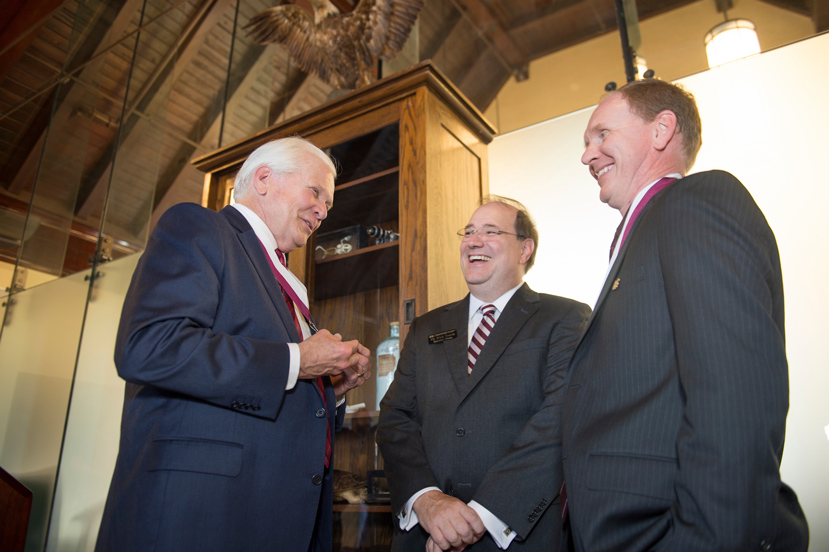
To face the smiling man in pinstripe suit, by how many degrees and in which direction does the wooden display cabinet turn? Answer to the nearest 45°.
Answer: approximately 45° to its left

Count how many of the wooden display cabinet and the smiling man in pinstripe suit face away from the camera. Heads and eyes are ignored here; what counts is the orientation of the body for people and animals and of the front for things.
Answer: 0

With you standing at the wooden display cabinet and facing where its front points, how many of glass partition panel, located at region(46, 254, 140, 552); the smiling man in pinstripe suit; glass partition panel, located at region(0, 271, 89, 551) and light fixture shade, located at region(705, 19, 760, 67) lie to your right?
2

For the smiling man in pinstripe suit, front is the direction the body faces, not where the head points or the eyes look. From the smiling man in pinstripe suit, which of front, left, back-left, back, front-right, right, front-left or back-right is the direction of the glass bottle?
front-right

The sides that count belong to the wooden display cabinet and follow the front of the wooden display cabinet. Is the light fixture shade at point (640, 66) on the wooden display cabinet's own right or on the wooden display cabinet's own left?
on the wooden display cabinet's own left

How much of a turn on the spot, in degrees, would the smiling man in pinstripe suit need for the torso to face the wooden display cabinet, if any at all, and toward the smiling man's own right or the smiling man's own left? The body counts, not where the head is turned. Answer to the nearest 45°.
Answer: approximately 45° to the smiling man's own right

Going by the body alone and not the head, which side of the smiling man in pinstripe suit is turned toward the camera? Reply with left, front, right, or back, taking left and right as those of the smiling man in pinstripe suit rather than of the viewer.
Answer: left

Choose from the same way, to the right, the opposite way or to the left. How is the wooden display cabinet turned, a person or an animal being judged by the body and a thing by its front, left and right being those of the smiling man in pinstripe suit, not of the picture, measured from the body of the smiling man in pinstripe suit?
to the left

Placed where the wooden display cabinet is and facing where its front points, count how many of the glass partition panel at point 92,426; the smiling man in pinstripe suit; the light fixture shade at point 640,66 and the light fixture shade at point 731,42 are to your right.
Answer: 1

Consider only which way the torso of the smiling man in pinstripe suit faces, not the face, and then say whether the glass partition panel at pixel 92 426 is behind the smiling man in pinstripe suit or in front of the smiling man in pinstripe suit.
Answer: in front
